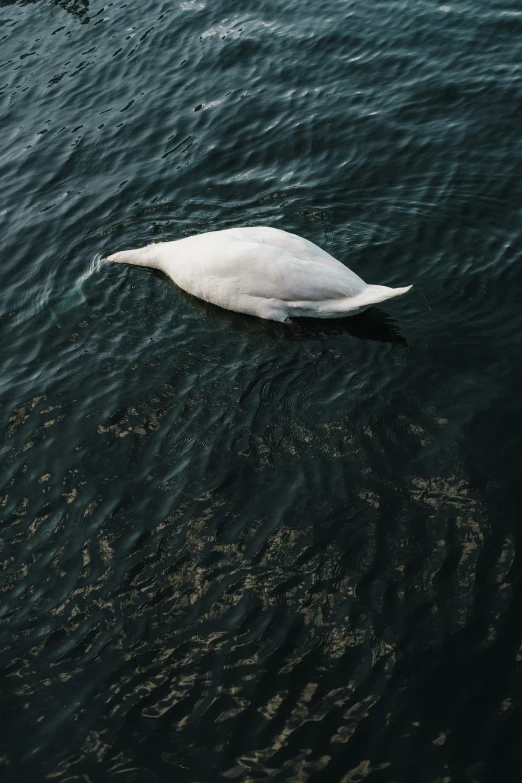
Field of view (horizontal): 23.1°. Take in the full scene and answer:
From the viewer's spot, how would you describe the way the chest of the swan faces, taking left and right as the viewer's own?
facing to the left of the viewer
